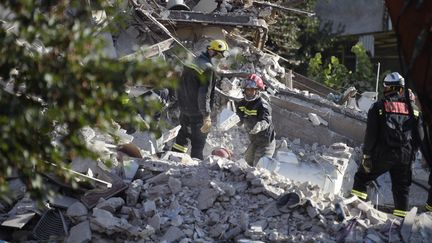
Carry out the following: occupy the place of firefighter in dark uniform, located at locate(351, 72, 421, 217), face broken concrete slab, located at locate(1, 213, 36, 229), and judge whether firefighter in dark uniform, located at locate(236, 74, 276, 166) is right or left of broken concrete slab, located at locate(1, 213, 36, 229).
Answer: right

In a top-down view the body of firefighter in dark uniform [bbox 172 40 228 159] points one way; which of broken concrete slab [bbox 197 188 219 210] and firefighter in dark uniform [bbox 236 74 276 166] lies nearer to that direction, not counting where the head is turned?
the firefighter in dark uniform

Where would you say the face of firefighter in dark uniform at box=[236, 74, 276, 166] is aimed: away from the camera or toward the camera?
toward the camera

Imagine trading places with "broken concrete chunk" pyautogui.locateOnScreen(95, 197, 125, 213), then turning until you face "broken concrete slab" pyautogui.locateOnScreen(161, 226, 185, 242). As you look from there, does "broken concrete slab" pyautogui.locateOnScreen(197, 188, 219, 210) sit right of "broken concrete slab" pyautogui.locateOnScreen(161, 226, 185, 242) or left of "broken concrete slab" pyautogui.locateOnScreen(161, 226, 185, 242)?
left

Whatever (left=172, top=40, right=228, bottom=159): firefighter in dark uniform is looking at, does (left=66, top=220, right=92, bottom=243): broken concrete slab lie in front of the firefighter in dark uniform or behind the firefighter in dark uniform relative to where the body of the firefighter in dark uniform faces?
behind

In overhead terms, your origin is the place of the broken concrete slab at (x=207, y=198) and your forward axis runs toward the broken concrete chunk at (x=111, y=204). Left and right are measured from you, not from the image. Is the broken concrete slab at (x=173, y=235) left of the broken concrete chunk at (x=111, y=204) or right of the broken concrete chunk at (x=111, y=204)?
left

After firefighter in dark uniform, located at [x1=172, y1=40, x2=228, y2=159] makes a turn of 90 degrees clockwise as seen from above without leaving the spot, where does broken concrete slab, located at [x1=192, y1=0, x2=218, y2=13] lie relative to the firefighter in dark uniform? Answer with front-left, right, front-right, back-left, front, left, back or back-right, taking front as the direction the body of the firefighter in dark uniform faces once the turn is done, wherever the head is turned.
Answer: back-left

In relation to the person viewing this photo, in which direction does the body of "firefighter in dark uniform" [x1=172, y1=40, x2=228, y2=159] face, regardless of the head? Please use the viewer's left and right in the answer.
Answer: facing away from the viewer and to the right of the viewer
